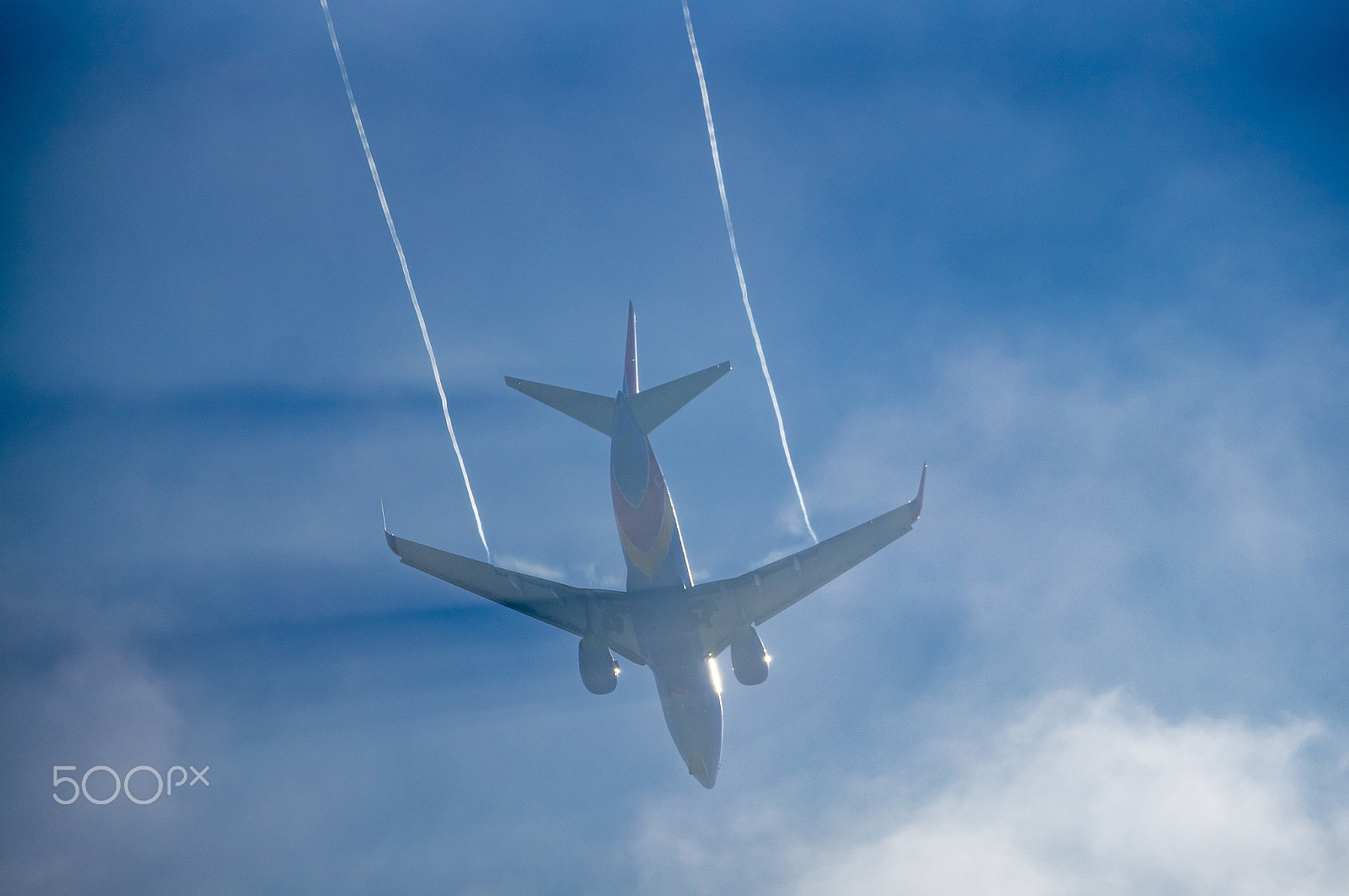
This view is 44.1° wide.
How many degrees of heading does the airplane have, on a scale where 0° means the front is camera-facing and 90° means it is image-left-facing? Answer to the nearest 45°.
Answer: approximately 180°
